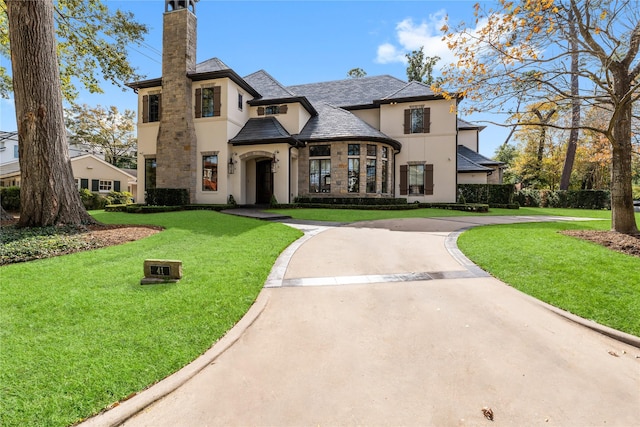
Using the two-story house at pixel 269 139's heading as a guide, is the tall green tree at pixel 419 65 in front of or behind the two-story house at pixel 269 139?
behind

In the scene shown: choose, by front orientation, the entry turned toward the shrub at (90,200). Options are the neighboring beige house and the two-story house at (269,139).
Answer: the neighboring beige house

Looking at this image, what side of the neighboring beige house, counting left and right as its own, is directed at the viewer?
front

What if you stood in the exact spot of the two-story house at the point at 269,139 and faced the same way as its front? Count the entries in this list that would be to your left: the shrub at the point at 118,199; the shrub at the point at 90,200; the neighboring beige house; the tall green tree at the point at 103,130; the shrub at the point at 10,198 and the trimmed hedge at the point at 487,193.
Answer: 1

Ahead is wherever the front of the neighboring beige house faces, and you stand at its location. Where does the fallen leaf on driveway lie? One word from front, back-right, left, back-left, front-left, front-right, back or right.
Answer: front

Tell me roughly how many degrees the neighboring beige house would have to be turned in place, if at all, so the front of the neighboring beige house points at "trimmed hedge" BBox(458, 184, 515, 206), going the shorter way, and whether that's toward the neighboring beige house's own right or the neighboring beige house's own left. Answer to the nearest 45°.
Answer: approximately 45° to the neighboring beige house's own left

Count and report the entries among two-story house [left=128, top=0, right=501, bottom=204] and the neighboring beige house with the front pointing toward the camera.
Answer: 2

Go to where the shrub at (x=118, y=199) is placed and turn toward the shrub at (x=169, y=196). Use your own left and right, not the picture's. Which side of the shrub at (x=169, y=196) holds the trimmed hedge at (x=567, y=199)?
left

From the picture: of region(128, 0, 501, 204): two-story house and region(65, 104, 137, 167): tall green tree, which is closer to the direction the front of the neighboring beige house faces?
the two-story house

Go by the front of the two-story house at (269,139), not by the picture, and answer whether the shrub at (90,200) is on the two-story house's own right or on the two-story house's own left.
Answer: on the two-story house's own right

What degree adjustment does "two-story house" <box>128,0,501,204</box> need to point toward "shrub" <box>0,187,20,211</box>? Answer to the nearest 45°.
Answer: approximately 90° to its right

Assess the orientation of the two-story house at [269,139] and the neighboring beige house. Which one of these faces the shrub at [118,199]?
the neighboring beige house

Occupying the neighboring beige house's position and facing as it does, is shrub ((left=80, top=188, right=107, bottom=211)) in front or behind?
in front

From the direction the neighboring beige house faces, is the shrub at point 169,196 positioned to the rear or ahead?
ahead

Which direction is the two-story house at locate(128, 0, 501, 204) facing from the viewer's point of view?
toward the camera
